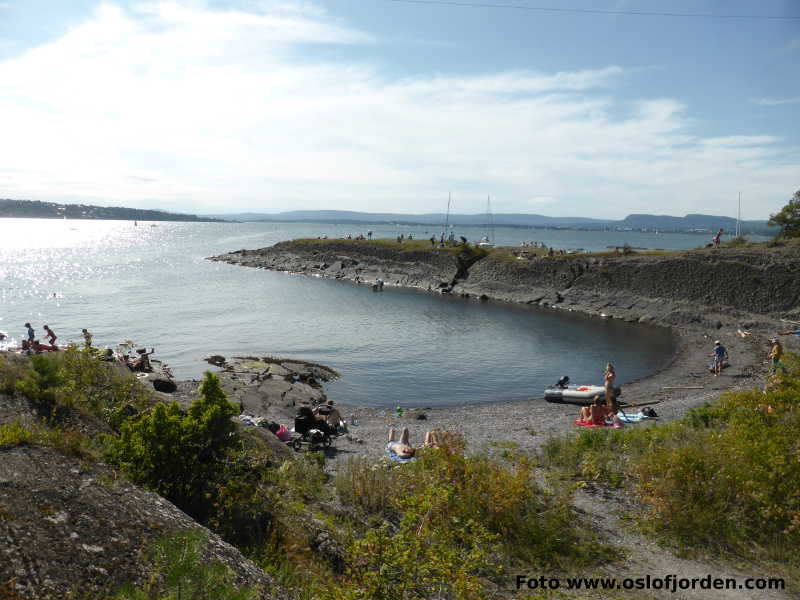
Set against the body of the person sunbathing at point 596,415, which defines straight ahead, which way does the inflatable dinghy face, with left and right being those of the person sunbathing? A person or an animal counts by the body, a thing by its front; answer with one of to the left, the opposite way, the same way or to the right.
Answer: to the right
